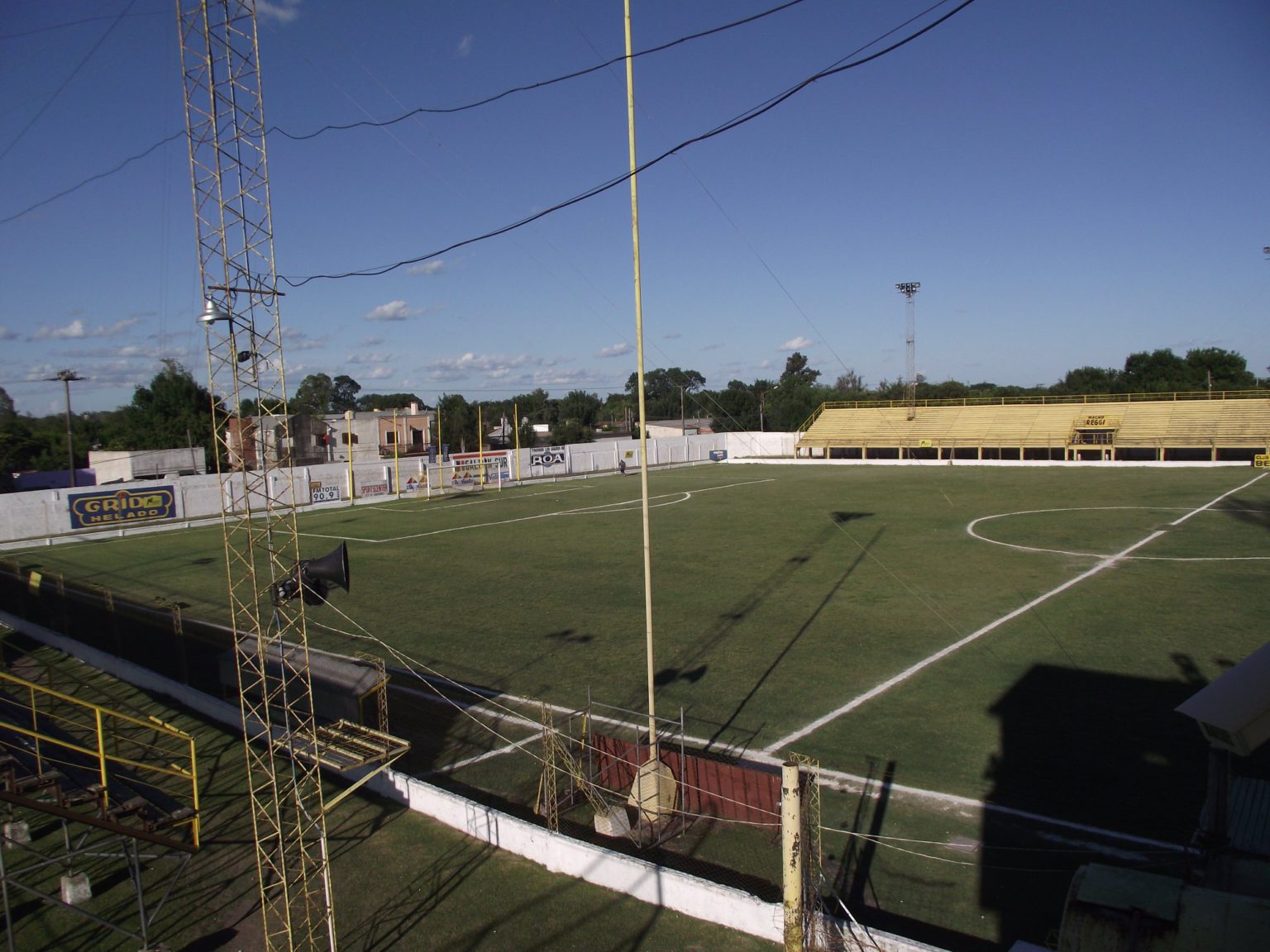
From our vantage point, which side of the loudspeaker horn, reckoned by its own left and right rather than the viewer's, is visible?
right

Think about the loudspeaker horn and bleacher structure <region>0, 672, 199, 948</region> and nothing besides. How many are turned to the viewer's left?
0

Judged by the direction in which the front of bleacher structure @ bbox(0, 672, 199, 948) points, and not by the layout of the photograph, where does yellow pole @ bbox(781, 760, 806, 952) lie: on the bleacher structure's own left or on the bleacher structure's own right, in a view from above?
on the bleacher structure's own right

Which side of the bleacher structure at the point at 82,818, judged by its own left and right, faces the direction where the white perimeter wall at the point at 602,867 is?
right

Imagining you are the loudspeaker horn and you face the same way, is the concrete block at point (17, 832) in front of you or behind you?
behind

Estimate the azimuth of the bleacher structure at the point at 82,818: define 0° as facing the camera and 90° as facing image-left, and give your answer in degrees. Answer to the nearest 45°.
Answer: approximately 225°

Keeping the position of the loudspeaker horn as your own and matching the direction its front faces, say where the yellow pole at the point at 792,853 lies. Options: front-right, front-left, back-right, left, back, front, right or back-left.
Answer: front-right

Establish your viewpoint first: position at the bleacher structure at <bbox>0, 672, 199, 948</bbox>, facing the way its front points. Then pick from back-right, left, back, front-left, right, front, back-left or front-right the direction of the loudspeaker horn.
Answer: right

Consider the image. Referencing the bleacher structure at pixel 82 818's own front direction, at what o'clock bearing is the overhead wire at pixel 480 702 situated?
The overhead wire is roughly at 1 o'clock from the bleacher structure.
